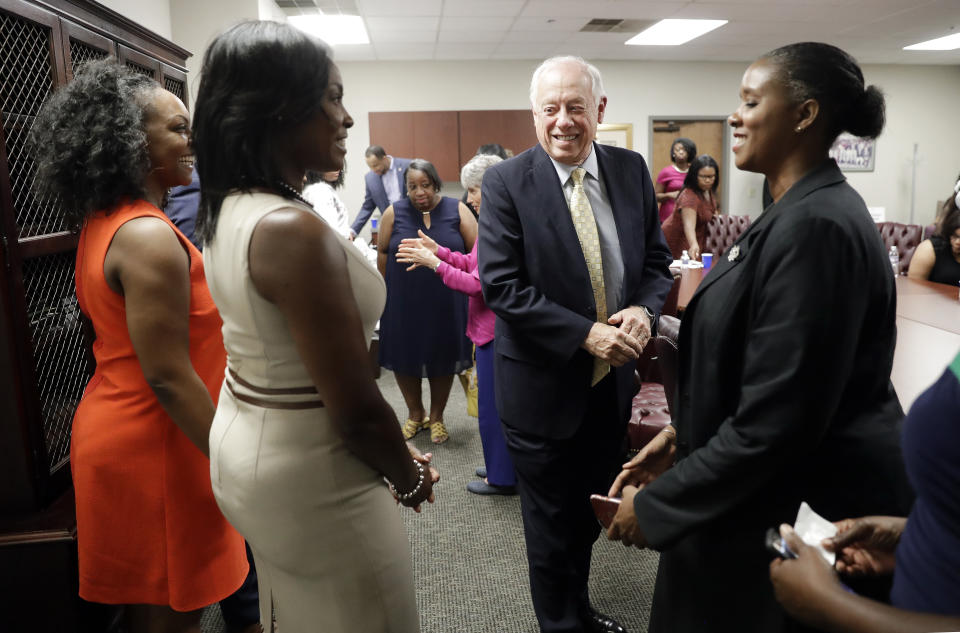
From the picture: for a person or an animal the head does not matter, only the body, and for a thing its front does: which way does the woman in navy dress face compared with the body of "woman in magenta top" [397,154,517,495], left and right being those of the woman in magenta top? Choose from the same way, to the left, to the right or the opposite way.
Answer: to the left

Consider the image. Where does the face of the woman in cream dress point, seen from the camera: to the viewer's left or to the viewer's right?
to the viewer's right

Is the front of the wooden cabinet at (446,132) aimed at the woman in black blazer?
yes

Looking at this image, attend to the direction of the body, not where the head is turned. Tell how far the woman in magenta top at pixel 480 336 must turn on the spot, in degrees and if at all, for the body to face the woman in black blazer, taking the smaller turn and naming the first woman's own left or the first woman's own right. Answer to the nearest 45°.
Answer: approximately 90° to the first woman's own left

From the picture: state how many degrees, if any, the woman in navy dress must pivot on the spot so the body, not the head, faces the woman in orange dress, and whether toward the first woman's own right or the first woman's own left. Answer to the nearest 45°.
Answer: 0° — they already face them

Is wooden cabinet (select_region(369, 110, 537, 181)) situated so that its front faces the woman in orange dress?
yes

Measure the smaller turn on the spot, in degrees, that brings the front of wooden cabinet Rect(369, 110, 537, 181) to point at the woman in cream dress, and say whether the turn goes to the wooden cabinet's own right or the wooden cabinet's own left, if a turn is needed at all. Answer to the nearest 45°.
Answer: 0° — it already faces them

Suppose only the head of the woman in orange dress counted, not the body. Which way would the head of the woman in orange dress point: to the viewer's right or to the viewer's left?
to the viewer's right

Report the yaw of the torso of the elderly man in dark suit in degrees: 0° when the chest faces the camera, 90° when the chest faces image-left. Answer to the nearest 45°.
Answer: approximately 315°

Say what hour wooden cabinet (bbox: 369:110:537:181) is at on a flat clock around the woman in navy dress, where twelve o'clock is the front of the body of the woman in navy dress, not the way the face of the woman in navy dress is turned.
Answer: The wooden cabinet is roughly at 6 o'clock from the woman in navy dress.

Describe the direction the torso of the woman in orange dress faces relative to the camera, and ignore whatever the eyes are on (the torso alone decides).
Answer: to the viewer's right

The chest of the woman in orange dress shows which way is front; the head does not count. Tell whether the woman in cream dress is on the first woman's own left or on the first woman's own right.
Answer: on the first woman's own right
